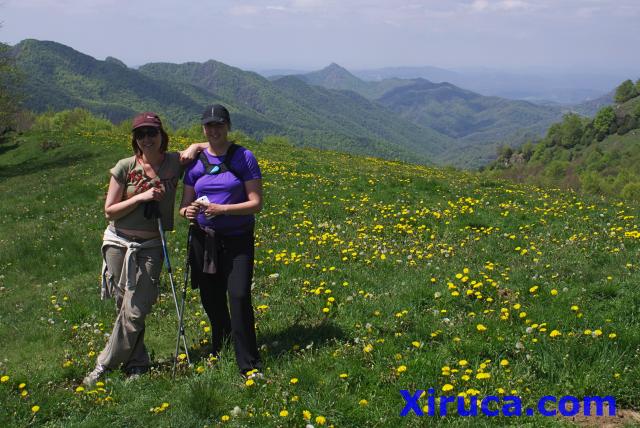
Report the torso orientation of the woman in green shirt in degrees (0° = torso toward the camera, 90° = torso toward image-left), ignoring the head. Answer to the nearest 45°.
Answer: approximately 0°

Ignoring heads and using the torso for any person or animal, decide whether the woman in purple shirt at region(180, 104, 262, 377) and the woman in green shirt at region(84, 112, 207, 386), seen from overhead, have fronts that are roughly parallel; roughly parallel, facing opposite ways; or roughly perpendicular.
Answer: roughly parallel

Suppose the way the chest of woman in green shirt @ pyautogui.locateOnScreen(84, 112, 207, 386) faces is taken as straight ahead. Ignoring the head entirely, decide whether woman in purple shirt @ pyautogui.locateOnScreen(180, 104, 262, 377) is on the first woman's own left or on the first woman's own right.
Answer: on the first woman's own left

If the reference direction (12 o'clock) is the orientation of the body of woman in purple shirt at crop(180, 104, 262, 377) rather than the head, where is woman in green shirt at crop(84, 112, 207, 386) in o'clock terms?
The woman in green shirt is roughly at 4 o'clock from the woman in purple shirt.

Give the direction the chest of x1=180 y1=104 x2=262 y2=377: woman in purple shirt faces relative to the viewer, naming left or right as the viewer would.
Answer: facing the viewer

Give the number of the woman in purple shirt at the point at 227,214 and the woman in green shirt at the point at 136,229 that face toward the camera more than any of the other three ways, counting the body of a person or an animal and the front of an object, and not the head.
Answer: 2
